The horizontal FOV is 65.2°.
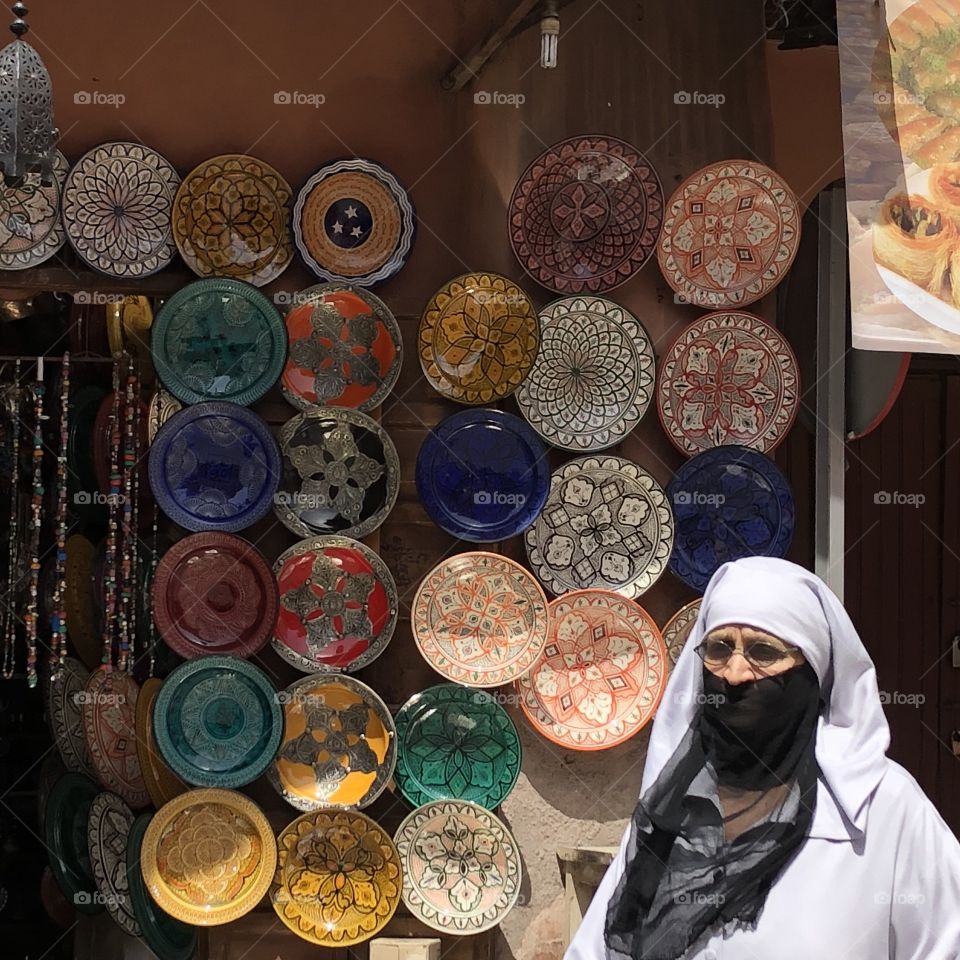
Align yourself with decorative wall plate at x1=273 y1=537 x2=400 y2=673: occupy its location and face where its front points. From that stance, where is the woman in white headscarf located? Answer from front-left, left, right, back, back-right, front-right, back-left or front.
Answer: front-left

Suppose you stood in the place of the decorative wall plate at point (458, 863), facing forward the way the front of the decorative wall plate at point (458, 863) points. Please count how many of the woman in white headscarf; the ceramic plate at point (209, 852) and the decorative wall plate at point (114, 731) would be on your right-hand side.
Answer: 2

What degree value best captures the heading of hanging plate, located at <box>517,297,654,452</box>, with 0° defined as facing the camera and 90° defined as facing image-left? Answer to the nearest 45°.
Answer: approximately 0°

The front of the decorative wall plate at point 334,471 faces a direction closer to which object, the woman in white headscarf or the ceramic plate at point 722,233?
the woman in white headscarf

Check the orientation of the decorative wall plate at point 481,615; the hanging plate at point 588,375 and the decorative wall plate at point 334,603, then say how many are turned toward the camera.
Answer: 3

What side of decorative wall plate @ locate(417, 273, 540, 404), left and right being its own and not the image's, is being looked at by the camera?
front

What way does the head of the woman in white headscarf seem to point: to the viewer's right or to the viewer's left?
to the viewer's left
